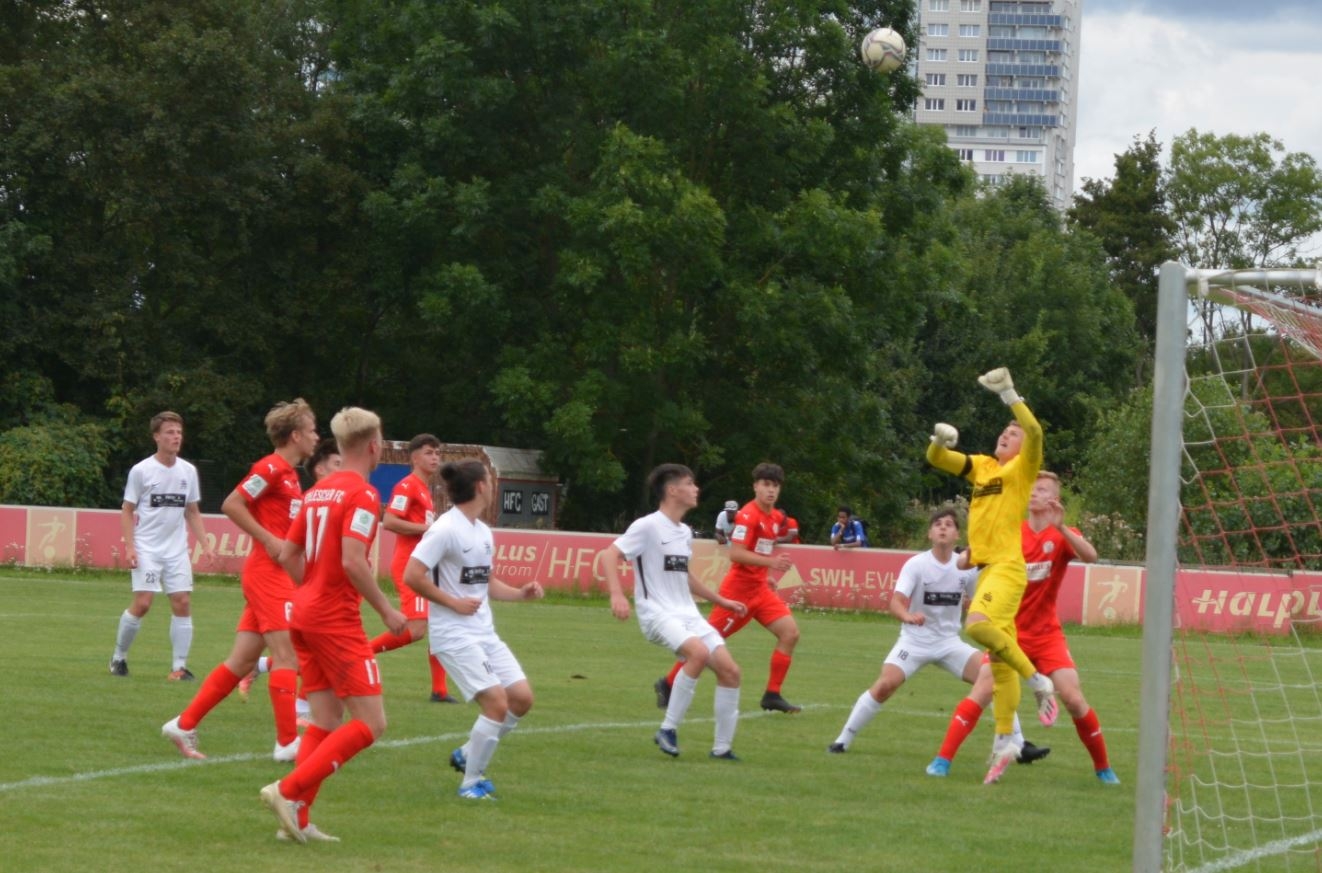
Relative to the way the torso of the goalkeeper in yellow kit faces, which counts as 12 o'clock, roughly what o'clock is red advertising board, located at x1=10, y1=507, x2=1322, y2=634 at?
The red advertising board is roughly at 4 o'clock from the goalkeeper in yellow kit.

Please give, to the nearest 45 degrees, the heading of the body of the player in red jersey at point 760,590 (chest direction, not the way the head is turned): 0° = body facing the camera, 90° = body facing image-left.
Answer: approximately 315°

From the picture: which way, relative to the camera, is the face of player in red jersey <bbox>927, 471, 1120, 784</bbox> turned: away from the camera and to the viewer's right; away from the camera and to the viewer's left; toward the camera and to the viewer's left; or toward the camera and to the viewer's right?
toward the camera and to the viewer's left

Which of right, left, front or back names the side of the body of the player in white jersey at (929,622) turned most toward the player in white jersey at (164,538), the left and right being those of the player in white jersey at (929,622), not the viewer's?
right

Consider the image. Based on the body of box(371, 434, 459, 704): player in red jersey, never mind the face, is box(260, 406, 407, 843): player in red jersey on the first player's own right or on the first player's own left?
on the first player's own right

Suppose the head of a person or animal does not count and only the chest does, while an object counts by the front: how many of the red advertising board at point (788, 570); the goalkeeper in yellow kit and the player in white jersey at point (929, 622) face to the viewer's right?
0

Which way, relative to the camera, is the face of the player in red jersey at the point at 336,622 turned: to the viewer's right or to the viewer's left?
to the viewer's right

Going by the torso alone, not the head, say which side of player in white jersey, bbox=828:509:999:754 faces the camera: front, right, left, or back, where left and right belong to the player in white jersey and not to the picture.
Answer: front

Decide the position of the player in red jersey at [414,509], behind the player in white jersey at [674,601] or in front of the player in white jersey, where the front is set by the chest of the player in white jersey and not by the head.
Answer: behind

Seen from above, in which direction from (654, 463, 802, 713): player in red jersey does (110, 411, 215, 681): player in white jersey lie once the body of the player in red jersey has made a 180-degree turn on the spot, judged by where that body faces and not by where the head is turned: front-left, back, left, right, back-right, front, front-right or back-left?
front-left

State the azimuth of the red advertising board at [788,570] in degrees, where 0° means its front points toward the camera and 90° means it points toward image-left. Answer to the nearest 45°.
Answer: approximately 0°

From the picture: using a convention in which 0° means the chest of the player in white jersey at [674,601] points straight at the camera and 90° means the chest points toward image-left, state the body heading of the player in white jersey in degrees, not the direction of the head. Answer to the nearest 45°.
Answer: approximately 315°

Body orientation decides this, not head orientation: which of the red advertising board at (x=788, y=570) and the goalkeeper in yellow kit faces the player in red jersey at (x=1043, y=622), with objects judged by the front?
the red advertising board

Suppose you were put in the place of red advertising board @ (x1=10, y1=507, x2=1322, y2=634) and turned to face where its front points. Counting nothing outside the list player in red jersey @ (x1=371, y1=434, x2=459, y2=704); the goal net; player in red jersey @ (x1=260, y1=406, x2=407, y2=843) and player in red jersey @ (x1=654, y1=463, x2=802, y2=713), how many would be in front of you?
4
